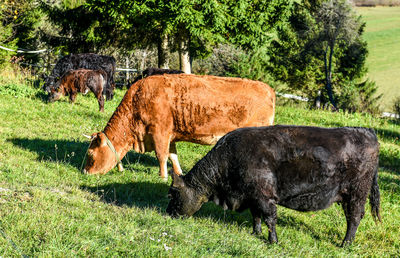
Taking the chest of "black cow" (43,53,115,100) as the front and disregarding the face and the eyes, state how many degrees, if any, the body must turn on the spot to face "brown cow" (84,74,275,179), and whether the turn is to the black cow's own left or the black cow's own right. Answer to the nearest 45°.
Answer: approximately 90° to the black cow's own left

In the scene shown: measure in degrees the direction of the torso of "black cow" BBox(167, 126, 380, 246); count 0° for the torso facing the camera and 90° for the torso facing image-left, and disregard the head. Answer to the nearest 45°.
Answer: approximately 90°

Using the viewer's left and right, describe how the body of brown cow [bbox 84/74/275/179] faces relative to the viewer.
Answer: facing to the left of the viewer

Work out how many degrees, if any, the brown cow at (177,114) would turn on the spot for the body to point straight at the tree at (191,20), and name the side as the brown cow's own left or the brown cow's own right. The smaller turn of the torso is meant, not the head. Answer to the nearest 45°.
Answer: approximately 90° to the brown cow's own right

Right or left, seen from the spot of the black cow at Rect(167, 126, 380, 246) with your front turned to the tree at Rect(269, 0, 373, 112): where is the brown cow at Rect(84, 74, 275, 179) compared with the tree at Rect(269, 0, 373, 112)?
left

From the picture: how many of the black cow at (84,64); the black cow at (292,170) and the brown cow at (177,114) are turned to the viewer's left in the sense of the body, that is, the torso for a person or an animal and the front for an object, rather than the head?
3

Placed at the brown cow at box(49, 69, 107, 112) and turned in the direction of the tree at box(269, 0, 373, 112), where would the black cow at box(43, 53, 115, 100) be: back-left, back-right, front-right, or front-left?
front-left

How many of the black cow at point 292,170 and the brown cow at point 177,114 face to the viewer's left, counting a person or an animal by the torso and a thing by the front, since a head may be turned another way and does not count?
2

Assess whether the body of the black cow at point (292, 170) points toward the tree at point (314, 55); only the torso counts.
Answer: no

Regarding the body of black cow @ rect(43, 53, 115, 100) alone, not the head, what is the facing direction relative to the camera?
to the viewer's left

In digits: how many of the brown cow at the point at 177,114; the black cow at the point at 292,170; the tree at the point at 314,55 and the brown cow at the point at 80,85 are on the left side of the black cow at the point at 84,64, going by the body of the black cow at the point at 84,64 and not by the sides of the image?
3

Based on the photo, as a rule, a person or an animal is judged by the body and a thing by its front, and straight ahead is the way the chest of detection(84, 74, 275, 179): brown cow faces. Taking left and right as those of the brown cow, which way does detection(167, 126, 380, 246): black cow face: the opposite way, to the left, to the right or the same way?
the same way

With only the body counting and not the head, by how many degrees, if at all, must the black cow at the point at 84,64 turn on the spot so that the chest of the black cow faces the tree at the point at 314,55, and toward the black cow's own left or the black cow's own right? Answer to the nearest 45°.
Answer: approximately 135° to the black cow's own right

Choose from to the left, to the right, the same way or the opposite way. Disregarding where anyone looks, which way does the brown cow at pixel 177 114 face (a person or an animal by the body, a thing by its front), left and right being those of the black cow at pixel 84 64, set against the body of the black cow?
the same way

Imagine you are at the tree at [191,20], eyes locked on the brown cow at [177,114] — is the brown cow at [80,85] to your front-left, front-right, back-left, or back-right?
front-right
